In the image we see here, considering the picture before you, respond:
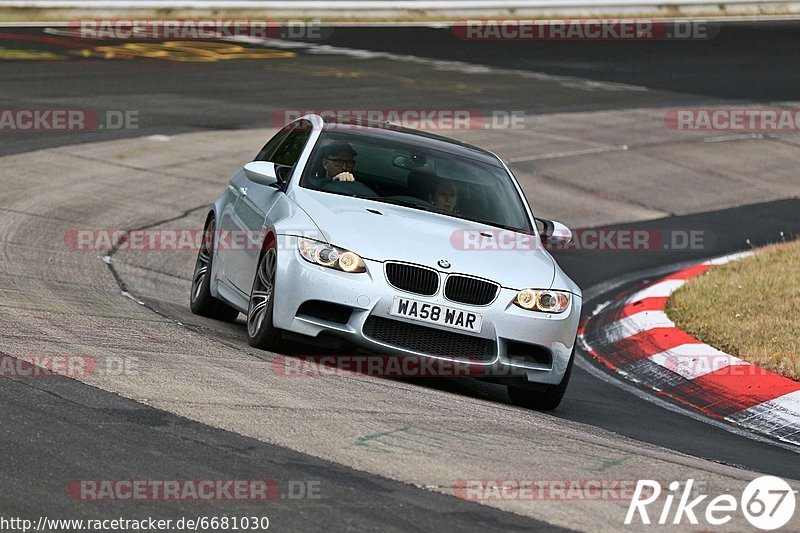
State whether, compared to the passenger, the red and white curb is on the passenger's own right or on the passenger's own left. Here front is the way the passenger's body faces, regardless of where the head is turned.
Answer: on the passenger's own left

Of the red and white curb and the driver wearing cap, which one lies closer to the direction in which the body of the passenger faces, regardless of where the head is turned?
the red and white curb

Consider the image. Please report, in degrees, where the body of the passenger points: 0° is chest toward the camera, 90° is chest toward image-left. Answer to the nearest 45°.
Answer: approximately 315°

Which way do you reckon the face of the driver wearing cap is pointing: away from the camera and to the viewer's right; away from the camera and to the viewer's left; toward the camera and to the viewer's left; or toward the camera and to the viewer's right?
toward the camera and to the viewer's right

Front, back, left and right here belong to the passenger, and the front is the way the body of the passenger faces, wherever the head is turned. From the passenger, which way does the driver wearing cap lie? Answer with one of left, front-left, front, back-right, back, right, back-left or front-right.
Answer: back-right
